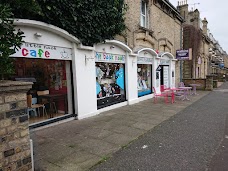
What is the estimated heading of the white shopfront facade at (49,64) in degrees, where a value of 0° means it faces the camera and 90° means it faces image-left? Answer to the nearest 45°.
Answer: approximately 315°

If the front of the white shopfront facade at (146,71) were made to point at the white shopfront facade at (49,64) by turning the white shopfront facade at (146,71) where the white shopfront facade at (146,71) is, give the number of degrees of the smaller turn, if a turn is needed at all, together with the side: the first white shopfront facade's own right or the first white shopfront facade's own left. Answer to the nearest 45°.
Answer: approximately 90° to the first white shopfront facade's own right

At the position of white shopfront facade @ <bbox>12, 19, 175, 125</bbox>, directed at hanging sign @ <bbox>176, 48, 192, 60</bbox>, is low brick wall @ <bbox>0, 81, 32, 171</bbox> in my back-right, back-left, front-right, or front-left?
back-right

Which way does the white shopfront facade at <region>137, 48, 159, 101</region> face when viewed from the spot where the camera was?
facing the viewer and to the right of the viewer

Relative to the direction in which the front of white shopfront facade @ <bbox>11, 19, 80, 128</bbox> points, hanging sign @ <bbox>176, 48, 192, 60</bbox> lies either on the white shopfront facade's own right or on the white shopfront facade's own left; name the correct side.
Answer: on the white shopfront facade's own left

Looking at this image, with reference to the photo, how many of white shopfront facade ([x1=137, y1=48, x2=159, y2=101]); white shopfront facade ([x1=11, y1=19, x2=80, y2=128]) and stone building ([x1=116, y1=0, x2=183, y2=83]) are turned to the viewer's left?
0

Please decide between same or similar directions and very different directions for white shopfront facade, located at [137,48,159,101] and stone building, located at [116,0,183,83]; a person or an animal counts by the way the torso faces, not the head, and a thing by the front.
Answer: same or similar directions

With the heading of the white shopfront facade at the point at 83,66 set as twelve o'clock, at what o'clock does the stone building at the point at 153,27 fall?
The stone building is roughly at 9 o'clock from the white shopfront facade.

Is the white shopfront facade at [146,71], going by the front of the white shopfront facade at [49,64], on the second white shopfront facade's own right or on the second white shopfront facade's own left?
on the second white shopfront facade's own left

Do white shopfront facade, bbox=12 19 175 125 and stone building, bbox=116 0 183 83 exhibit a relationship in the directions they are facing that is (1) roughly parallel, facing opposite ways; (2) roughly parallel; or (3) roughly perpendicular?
roughly parallel

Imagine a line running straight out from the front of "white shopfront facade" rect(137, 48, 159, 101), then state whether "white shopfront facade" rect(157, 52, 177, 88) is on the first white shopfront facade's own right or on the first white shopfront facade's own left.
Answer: on the first white shopfront facade's own left

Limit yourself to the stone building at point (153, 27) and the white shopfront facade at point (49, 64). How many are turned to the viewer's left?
0

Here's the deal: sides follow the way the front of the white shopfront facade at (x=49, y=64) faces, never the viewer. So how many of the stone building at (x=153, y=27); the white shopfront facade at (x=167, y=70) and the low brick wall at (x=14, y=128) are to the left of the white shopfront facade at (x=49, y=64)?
2

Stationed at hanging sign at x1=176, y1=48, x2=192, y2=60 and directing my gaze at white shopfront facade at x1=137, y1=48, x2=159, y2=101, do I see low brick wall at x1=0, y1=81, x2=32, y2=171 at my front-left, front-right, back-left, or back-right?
front-left
